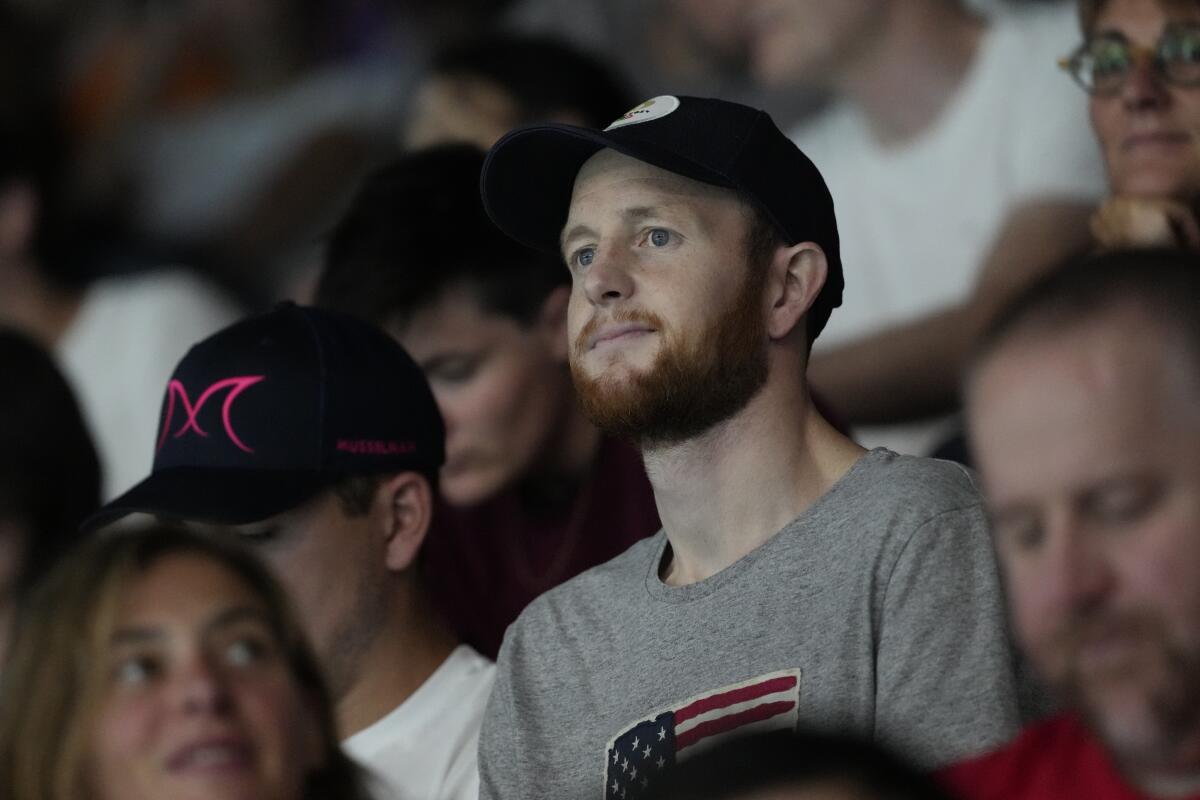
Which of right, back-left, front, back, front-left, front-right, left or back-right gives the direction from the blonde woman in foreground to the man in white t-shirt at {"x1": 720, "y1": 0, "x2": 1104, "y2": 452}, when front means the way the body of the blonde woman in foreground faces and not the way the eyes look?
back-left

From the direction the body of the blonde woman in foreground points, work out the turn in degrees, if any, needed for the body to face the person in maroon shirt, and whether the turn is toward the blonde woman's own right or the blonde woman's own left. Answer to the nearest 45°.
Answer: approximately 135° to the blonde woman's own left

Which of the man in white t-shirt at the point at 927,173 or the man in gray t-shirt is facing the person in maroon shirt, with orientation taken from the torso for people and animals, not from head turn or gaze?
the man in white t-shirt

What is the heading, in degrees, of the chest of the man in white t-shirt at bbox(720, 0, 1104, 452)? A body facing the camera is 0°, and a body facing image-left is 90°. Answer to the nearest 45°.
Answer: approximately 45°

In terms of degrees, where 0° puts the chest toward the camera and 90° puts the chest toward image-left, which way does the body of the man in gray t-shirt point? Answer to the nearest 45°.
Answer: approximately 45°

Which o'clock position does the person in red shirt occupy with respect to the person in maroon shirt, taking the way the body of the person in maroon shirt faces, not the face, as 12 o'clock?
The person in red shirt is roughly at 10 o'clock from the person in maroon shirt.

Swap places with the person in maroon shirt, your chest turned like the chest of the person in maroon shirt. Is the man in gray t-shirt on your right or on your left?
on your left

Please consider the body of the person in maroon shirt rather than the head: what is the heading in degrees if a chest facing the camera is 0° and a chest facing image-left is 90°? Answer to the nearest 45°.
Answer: approximately 45°
